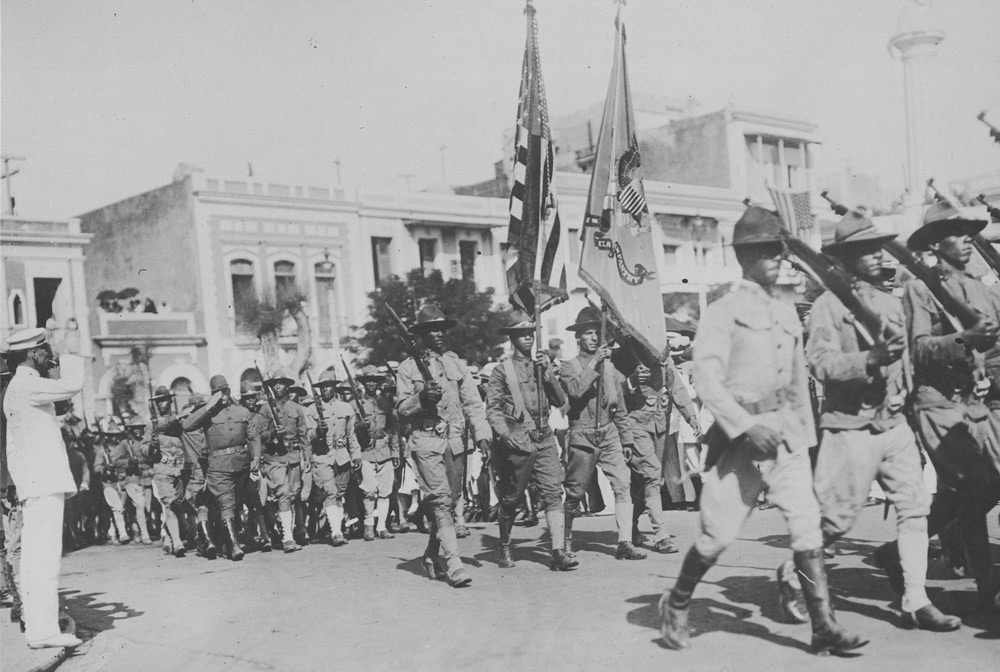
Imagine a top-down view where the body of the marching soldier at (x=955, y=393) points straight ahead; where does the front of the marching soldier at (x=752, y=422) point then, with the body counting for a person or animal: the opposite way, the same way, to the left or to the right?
the same way

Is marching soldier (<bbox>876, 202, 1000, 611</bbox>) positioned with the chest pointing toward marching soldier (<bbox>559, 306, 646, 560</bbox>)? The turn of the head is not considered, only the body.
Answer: no

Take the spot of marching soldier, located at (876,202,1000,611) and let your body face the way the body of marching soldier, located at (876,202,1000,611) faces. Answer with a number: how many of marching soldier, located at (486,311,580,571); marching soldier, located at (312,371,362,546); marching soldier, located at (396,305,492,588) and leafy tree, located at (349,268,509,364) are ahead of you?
0

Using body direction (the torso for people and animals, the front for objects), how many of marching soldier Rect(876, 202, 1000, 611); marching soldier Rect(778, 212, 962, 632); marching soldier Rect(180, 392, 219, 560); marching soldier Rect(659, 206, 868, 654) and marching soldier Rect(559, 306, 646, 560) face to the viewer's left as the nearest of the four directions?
0

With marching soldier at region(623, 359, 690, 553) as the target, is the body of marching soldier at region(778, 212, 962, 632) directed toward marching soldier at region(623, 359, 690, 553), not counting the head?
no

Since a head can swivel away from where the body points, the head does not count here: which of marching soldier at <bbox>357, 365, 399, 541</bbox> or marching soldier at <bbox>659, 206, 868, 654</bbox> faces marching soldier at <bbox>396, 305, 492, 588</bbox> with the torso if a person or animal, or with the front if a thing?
marching soldier at <bbox>357, 365, 399, 541</bbox>

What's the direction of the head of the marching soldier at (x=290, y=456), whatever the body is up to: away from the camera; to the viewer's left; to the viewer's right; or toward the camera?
toward the camera

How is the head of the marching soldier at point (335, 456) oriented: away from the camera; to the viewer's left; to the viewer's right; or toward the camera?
toward the camera

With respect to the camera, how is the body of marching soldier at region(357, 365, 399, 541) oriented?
toward the camera

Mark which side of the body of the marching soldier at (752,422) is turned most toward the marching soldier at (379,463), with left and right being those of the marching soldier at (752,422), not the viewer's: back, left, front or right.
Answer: back

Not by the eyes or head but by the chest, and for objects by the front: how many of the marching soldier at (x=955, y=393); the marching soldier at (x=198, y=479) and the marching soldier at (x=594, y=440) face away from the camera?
0

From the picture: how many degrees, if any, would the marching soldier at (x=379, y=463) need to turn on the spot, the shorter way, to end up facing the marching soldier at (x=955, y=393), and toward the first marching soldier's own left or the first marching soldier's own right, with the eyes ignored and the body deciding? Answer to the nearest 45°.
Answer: approximately 45° to the first marching soldier's own left

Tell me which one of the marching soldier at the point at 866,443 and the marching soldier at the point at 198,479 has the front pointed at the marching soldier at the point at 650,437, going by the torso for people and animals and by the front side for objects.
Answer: the marching soldier at the point at 198,479

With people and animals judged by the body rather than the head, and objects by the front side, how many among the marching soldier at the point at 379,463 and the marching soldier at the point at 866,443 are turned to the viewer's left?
0

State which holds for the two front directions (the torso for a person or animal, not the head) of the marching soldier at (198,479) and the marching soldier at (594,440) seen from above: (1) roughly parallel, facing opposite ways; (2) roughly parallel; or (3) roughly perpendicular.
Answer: roughly parallel
